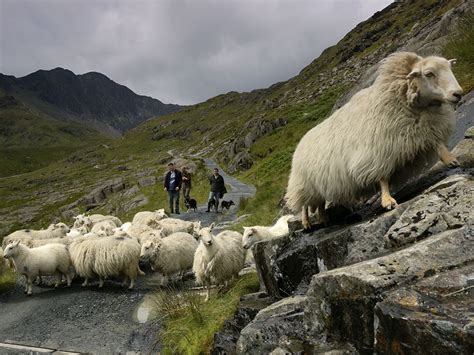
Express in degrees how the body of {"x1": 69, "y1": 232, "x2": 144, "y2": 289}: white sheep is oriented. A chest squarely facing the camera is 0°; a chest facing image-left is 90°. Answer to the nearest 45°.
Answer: approximately 90°

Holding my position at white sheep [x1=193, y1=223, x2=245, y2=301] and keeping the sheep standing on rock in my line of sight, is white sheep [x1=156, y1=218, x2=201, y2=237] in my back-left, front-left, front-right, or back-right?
back-left

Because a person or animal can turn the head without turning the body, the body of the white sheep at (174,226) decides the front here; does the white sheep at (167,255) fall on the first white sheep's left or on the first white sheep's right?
on the first white sheep's right

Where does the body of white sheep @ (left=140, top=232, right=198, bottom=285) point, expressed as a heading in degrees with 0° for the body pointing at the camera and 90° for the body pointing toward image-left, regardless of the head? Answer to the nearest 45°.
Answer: approximately 45°

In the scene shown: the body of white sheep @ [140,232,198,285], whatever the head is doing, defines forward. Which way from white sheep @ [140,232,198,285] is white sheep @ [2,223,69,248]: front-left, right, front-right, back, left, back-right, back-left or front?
right

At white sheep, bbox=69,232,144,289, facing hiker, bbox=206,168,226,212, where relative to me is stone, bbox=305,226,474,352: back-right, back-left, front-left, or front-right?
back-right
